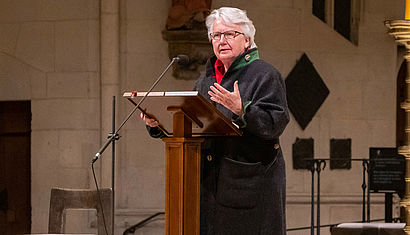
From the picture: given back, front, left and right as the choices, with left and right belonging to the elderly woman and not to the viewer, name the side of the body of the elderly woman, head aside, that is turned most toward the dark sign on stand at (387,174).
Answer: back

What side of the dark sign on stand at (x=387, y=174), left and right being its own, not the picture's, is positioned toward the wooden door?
right

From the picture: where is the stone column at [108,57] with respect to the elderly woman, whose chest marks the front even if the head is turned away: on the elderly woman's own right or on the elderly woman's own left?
on the elderly woman's own right

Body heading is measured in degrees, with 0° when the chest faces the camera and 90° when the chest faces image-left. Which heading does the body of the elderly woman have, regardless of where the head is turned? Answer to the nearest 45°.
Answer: approximately 45°

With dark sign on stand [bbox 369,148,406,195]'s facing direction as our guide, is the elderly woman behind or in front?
in front

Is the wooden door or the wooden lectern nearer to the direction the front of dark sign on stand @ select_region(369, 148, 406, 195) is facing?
the wooden lectern

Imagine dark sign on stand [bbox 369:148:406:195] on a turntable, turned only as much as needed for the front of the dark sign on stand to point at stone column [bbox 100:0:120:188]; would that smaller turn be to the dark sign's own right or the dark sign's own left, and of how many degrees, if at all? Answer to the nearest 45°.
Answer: approximately 90° to the dark sign's own right
